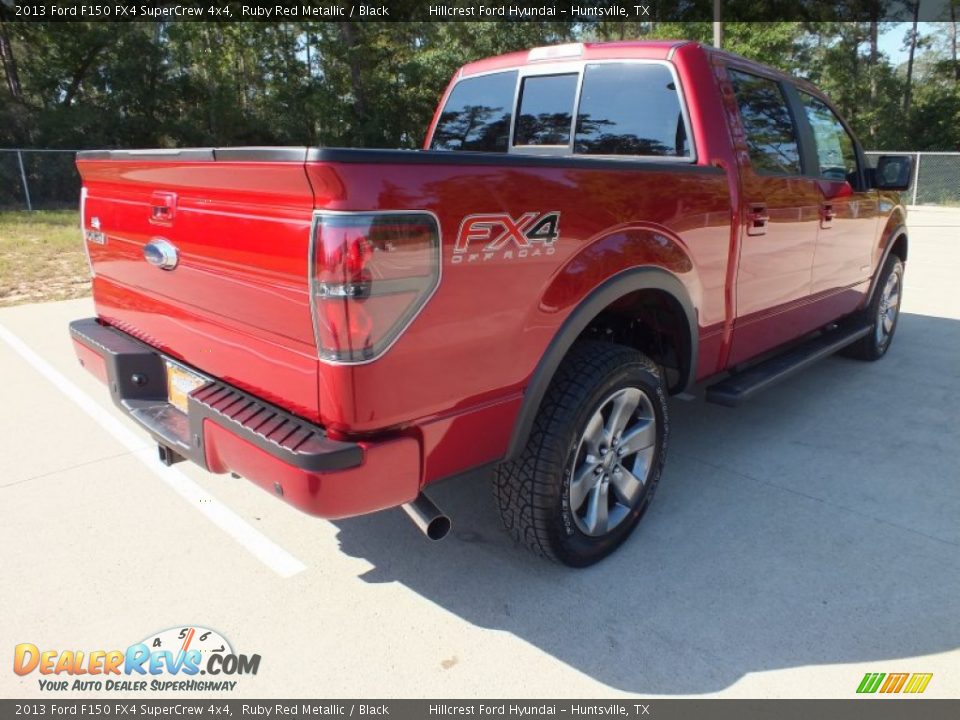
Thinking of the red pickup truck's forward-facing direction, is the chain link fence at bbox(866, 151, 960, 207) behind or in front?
in front

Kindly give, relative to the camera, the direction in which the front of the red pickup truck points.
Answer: facing away from the viewer and to the right of the viewer

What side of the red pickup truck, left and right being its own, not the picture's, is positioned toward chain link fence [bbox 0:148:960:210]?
left
